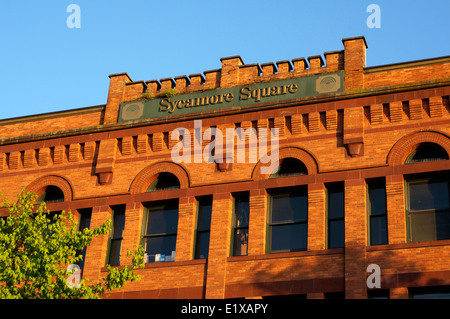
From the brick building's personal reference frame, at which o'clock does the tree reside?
The tree is roughly at 1 o'clock from the brick building.

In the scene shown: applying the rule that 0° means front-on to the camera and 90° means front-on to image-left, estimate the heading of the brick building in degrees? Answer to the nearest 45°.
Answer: approximately 45°
